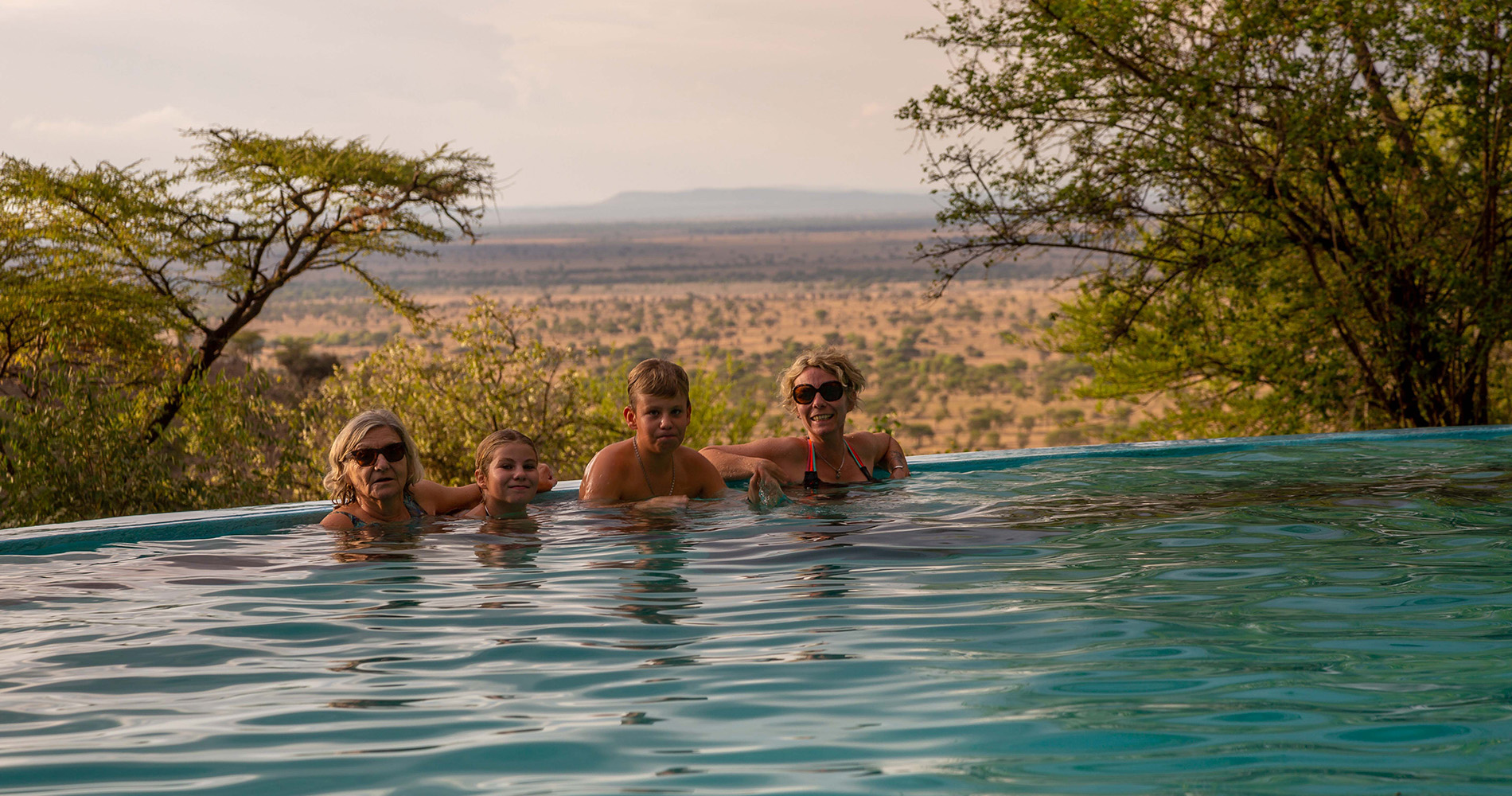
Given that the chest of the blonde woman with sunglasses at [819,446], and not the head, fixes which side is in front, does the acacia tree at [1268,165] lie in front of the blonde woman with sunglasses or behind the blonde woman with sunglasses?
behind

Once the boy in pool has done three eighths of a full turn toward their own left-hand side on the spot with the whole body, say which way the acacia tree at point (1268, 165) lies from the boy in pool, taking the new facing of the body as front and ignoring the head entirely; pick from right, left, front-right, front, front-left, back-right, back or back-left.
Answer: front

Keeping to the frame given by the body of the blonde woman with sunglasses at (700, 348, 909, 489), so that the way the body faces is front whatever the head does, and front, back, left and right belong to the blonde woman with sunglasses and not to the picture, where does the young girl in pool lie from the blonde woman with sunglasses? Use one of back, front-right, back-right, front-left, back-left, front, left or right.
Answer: front-right

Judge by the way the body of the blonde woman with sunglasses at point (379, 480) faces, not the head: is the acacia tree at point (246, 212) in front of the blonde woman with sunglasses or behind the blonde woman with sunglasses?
behind

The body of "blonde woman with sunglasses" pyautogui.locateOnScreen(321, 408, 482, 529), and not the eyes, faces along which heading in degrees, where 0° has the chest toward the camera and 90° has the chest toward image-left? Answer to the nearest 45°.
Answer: approximately 0°

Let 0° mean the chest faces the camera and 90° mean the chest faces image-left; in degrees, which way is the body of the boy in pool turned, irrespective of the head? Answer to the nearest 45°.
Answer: approximately 0°

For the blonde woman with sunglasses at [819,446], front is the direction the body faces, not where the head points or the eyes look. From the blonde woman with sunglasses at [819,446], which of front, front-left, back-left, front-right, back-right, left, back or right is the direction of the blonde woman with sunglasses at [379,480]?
front-right
